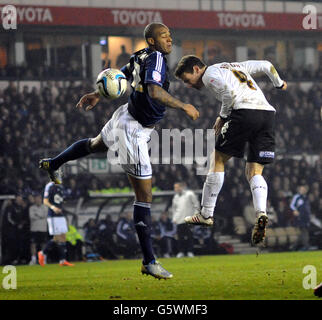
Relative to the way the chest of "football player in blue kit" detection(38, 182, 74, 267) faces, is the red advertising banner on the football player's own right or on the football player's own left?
on the football player's own left

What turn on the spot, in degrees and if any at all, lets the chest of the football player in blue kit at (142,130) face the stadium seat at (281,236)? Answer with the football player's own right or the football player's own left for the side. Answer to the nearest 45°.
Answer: approximately 90° to the football player's own left

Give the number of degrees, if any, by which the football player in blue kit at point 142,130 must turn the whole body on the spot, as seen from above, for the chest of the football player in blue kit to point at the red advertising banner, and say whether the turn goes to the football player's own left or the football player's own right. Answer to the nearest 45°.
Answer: approximately 90° to the football player's own left

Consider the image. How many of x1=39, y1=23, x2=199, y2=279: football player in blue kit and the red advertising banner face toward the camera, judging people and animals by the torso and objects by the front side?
1

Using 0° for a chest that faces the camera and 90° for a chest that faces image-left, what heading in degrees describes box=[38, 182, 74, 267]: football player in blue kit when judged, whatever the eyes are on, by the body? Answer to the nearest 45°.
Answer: approximately 315°

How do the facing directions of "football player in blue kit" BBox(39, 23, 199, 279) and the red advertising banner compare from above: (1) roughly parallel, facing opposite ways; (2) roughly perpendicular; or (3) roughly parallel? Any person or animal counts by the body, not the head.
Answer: roughly perpendicular

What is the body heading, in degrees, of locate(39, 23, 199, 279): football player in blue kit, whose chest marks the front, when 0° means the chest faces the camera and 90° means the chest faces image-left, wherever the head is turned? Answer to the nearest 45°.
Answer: approximately 270°

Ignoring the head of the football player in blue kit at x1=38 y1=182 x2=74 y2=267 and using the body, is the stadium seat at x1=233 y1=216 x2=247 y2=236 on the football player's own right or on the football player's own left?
on the football player's own left

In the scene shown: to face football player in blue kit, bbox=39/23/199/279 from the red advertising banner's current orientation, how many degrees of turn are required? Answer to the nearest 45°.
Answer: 0° — it already faces them
